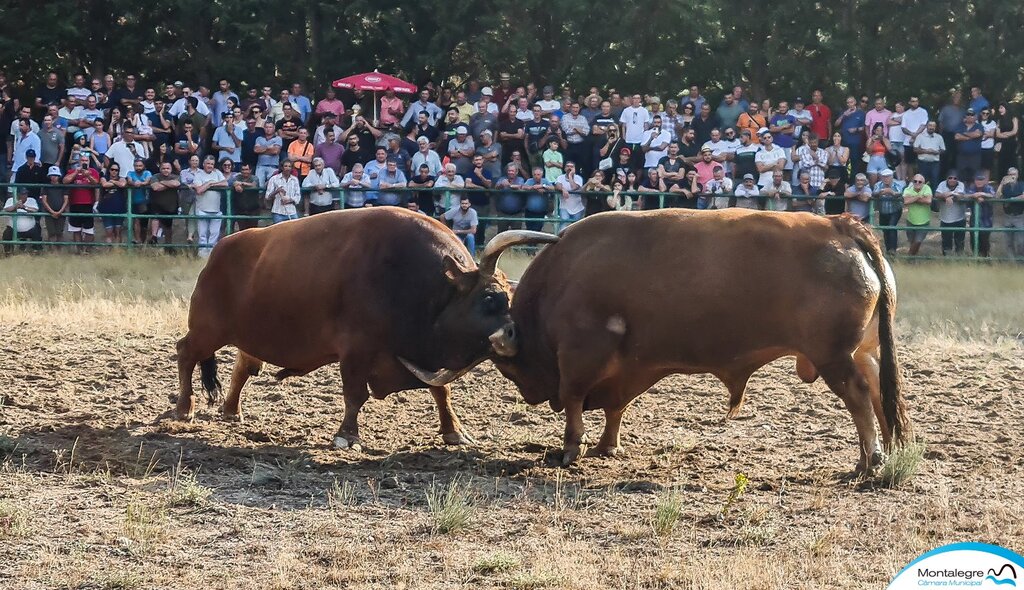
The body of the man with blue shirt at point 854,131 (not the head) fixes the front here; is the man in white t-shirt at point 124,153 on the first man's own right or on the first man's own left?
on the first man's own right

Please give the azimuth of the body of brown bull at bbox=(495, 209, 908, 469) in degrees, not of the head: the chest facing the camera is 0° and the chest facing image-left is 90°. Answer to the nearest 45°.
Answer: approximately 90°

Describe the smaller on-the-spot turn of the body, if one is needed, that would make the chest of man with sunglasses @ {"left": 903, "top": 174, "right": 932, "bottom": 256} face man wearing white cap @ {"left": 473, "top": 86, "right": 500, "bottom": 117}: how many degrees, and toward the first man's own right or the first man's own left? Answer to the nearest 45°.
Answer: approximately 90° to the first man's own right

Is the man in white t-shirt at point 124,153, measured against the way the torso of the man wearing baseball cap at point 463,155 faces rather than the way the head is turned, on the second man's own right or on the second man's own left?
on the second man's own right

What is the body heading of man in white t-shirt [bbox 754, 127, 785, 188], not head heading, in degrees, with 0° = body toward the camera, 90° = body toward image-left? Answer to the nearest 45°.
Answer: approximately 0°

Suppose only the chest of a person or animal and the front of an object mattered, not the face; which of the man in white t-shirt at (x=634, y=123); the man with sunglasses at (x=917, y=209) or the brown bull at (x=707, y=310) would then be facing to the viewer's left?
the brown bull

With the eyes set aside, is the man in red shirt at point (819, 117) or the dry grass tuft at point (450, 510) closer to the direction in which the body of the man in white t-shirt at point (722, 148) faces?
the dry grass tuft
